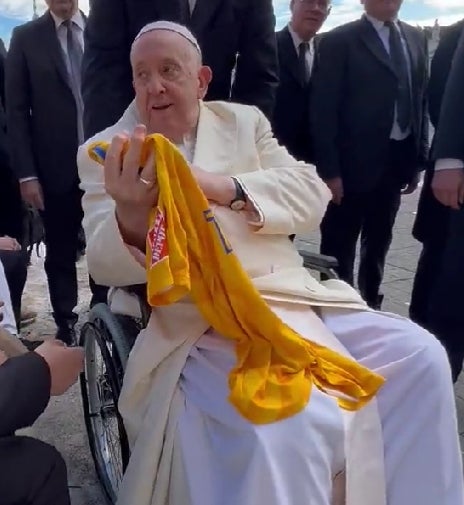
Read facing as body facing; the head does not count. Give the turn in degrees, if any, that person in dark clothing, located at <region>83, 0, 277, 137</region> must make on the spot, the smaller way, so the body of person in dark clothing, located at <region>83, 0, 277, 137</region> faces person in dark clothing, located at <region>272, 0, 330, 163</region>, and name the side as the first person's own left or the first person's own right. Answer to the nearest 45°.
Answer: approximately 135° to the first person's own left

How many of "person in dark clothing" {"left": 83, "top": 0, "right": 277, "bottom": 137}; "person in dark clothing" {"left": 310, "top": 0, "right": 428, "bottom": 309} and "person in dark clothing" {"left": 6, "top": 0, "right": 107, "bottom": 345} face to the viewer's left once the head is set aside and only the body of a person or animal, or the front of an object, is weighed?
0

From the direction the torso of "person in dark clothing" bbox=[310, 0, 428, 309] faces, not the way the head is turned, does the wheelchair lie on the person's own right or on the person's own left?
on the person's own right

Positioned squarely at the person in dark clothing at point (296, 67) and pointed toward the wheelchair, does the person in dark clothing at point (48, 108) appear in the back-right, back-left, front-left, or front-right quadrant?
front-right

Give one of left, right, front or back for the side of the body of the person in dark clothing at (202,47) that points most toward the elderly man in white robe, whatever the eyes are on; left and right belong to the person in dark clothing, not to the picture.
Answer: front

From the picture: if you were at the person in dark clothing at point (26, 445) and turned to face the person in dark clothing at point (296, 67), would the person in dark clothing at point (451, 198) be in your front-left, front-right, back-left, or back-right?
front-right

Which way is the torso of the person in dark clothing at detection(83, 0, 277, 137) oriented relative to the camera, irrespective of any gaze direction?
toward the camera

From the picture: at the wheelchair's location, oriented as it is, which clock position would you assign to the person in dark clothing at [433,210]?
The person in dark clothing is roughly at 9 o'clock from the wheelchair.

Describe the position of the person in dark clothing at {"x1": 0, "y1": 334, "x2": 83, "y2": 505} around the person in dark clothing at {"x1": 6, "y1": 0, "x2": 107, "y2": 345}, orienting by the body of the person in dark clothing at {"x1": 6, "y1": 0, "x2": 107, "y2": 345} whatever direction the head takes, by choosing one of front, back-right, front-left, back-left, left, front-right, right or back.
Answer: front-right

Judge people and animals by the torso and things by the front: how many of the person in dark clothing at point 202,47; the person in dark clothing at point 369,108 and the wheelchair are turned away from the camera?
0

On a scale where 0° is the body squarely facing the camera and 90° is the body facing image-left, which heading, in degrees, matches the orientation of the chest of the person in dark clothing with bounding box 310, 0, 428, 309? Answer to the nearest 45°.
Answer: approximately 315°

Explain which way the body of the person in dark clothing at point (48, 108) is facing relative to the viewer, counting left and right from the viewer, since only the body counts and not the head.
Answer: facing the viewer and to the right of the viewer

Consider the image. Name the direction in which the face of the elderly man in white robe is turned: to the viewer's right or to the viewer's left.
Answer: to the viewer's left
